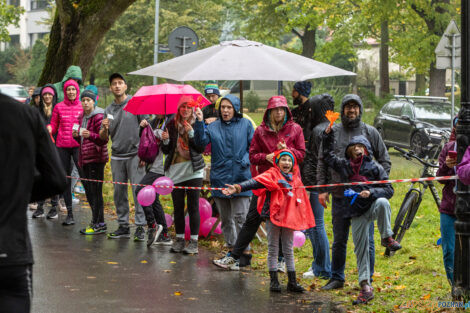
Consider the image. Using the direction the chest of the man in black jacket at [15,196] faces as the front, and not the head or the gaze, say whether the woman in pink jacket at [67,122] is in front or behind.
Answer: in front

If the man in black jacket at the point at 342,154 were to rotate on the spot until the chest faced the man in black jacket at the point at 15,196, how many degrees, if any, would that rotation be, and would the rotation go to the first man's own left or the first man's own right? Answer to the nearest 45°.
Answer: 0° — they already face them

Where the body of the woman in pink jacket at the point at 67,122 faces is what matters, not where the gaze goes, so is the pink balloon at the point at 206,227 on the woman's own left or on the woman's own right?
on the woman's own left
